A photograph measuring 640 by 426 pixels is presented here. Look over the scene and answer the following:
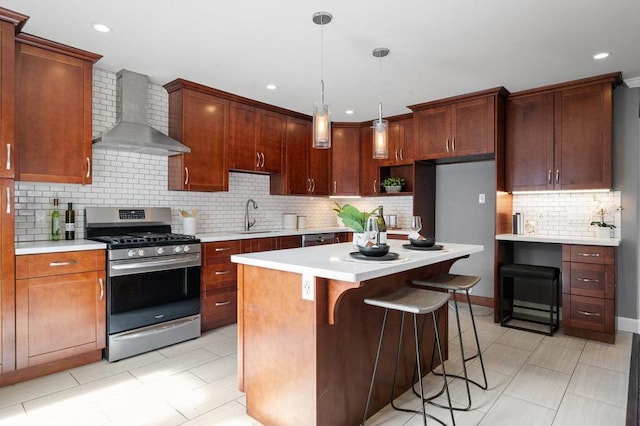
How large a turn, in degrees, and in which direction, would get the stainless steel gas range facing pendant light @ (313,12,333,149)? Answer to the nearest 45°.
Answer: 0° — it already faces it

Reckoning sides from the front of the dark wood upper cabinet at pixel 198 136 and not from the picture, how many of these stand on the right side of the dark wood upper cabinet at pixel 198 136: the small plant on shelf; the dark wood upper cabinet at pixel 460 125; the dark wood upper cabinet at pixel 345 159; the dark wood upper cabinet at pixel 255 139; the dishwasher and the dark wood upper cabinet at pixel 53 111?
1

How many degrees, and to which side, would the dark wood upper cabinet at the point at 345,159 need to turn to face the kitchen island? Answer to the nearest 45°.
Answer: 0° — it already faces it

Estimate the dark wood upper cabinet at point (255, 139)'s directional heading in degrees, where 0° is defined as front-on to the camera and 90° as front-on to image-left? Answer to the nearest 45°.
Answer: approximately 315°

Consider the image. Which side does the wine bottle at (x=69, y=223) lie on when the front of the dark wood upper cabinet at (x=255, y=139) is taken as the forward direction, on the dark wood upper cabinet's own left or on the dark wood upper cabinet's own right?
on the dark wood upper cabinet's own right

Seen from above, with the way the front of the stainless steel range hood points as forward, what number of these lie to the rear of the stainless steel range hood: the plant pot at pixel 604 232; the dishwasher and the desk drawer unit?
0

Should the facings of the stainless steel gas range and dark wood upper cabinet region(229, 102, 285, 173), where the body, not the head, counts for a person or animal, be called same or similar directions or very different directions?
same or similar directions

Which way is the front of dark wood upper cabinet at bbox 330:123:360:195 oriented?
toward the camera

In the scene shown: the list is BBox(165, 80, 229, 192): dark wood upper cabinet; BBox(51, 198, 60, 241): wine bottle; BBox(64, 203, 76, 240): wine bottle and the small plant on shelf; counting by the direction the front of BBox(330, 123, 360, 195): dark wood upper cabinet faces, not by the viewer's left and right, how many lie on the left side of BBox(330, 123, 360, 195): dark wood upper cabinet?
1

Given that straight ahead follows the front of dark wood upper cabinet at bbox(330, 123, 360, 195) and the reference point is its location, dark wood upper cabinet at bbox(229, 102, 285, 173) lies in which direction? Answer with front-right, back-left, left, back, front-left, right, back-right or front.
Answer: front-right

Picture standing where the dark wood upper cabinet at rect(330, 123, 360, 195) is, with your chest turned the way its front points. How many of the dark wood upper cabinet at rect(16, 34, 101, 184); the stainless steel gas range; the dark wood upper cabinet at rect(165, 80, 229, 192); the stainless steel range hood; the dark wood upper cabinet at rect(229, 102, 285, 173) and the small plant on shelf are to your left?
1

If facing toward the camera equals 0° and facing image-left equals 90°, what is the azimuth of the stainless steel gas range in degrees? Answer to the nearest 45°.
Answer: approximately 315°

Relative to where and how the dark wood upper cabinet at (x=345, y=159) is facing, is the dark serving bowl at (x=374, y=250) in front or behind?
in front

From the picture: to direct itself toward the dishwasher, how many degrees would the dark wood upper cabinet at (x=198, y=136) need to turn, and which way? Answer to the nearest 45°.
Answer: approximately 45° to its left
